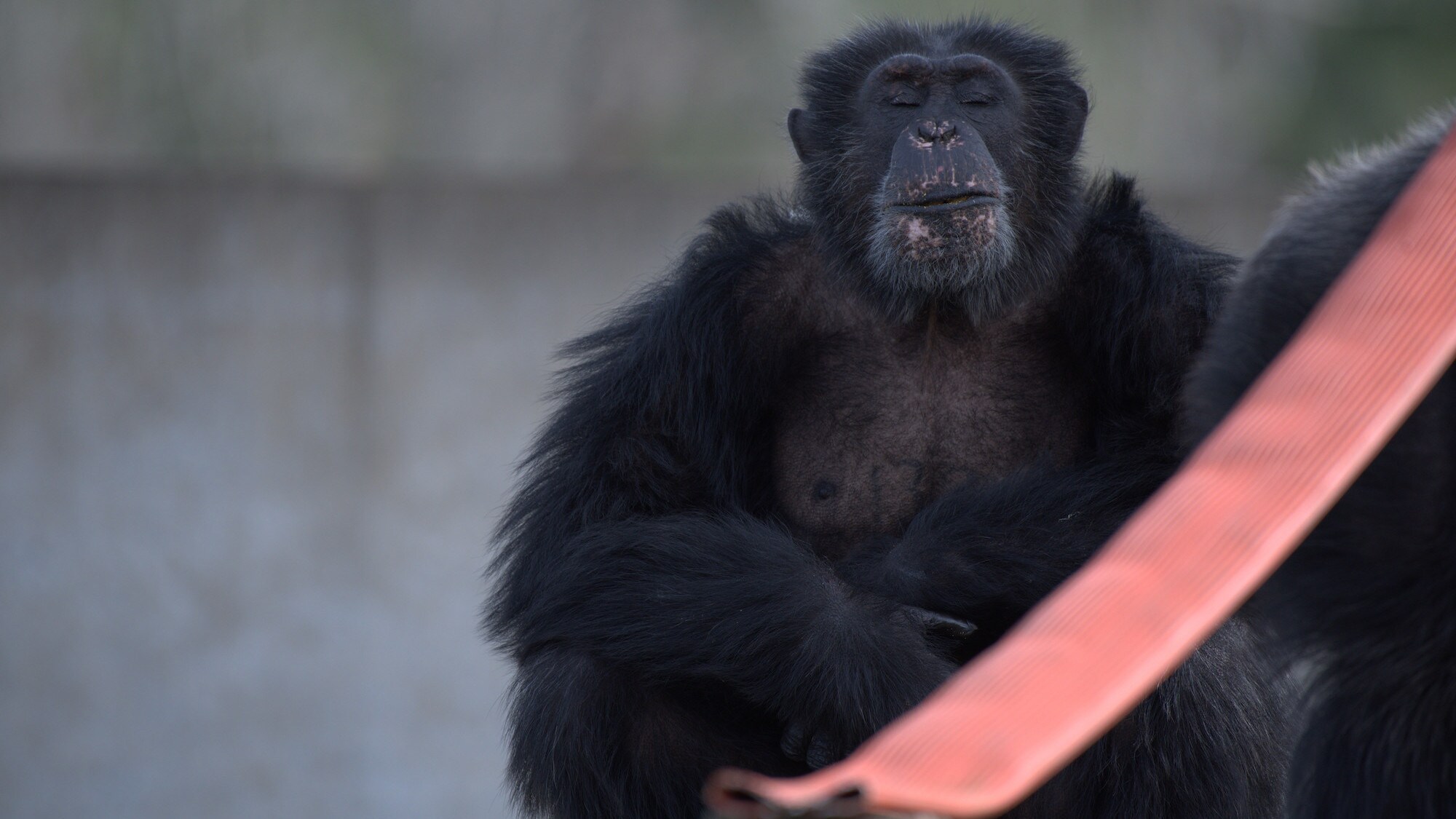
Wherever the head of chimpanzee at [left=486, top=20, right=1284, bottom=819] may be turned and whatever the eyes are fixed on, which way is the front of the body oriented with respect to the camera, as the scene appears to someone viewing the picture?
toward the camera

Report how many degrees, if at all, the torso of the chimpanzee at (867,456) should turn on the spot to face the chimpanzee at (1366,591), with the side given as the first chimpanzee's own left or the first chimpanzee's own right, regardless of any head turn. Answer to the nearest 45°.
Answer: approximately 45° to the first chimpanzee's own left
